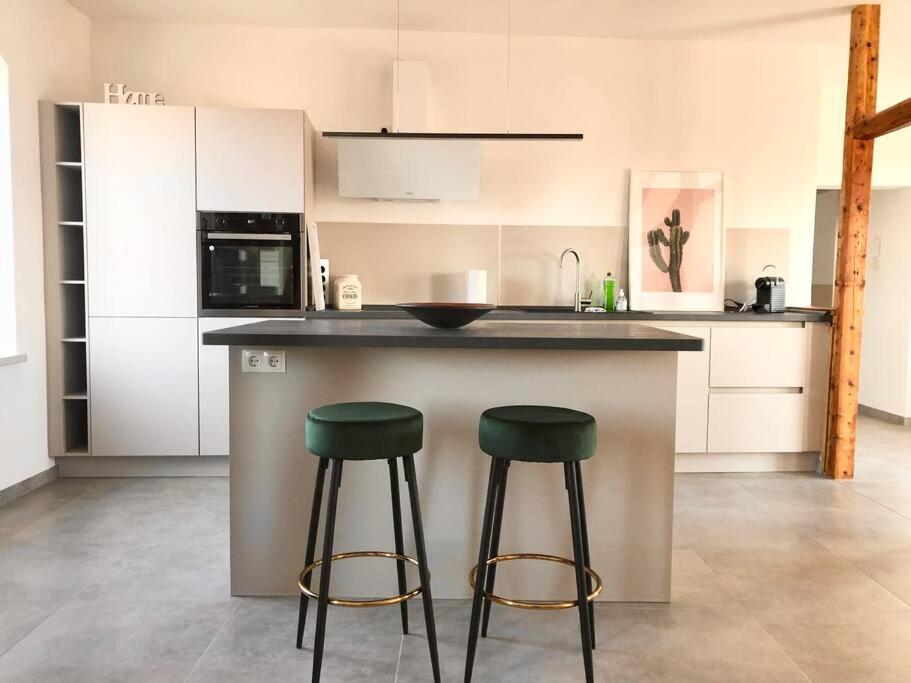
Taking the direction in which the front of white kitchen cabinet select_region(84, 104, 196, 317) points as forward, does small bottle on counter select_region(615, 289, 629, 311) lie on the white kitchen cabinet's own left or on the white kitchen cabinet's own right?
on the white kitchen cabinet's own left

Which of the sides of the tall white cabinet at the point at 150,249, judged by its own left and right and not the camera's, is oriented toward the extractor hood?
left

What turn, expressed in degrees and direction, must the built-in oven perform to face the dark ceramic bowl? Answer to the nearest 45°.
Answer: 0° — it already faces it

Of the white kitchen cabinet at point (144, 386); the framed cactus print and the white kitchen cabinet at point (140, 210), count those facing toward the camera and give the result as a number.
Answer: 3

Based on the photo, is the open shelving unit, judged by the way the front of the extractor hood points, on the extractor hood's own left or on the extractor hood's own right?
on the extractor hood's own right

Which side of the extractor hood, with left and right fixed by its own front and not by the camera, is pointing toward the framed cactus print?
left

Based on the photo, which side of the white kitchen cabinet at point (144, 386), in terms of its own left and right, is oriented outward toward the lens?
front

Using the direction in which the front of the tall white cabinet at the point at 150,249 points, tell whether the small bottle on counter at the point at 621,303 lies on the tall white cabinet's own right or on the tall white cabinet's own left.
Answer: on the tall white cabinet's own left

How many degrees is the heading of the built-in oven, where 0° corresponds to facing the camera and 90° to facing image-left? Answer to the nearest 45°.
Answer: approximately 0°

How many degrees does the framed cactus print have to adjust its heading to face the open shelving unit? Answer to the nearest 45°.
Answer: approximately 45° to its right

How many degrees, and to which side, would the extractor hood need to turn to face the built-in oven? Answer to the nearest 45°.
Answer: approximately 90° to its right

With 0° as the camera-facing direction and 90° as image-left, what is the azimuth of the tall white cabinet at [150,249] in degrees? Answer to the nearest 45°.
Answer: approximately 0°

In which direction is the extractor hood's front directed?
toward the camera
